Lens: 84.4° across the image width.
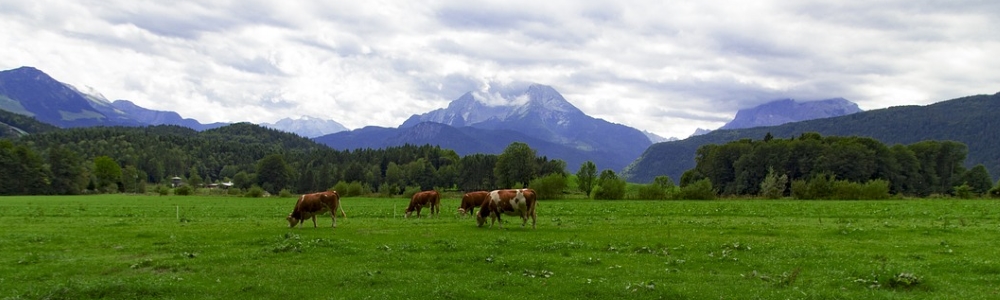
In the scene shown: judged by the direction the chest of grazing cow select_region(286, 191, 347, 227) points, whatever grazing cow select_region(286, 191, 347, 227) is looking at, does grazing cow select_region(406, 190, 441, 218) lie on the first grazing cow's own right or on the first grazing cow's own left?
on the first grazing cow's own right

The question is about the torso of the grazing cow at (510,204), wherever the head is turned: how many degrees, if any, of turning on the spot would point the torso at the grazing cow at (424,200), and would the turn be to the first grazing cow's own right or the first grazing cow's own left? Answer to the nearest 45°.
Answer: approximately 45° to the first grazing cow's own right

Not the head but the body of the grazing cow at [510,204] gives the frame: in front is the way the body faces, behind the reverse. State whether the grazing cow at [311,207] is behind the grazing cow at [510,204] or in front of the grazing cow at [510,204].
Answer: in front

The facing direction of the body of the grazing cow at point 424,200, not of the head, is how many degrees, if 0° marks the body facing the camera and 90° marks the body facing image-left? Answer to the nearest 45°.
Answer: approximately 90°

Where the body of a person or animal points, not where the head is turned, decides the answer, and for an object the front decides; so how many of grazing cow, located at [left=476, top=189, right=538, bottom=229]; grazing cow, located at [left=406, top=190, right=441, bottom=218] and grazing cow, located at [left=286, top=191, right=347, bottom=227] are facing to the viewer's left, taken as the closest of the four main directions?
3

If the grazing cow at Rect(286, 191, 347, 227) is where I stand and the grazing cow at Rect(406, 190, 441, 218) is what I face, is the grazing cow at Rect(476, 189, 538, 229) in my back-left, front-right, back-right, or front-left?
front-right

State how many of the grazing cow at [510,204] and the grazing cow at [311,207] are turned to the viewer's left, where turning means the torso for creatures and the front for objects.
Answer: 2

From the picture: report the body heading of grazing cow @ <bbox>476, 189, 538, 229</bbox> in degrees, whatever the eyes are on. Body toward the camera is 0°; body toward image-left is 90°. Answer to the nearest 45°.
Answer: approximately 90°

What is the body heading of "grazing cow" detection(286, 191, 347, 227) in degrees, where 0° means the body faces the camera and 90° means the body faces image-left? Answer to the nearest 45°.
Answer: approximately 90°

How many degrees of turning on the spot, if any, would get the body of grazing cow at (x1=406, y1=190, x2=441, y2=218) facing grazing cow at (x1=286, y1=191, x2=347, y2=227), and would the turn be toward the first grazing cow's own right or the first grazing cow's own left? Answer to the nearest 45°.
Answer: approximately 45° to the first grazing cow's own left
